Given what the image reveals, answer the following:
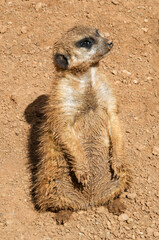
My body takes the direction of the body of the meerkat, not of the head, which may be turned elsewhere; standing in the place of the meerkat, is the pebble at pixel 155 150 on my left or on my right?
on my left

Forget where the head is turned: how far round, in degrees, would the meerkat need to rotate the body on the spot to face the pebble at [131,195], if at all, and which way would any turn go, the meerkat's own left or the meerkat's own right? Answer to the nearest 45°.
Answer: approximately 45° to the meerkat's own left

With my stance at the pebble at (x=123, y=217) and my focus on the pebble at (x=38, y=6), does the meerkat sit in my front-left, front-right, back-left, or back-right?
front-left

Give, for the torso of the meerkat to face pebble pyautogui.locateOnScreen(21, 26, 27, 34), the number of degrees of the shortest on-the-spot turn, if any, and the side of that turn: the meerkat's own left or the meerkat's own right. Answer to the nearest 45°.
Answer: approximately 180°

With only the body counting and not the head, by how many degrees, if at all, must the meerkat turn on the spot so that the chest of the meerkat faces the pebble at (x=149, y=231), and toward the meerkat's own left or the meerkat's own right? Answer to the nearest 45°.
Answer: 0° — it already faces it

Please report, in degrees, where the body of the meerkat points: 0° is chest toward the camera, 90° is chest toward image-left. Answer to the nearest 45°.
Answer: approximately 315°

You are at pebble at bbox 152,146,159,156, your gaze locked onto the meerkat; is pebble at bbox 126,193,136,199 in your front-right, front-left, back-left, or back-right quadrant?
front-left

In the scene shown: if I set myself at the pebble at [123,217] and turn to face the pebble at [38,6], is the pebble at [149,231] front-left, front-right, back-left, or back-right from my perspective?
back-right

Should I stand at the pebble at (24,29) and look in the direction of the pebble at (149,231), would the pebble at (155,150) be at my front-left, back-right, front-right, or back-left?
front-left

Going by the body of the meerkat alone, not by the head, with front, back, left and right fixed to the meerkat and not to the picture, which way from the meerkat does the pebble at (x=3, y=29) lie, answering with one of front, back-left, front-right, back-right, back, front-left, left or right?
back
